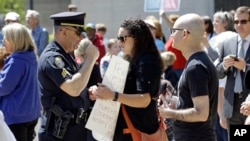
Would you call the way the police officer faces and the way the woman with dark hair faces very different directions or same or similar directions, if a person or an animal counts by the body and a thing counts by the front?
very different directions

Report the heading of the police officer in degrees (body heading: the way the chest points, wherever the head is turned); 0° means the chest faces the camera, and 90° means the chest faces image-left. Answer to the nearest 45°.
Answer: approximately 270°

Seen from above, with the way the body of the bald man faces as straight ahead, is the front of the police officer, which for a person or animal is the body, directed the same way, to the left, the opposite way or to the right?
the opposite way

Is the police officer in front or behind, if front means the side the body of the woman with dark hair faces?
in front

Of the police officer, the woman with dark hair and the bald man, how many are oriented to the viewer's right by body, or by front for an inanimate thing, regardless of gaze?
1

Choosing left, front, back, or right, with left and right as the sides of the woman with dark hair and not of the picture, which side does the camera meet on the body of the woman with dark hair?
left

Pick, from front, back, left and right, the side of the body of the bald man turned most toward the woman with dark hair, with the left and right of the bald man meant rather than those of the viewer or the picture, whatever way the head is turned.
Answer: front

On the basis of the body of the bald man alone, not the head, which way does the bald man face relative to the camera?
to the viewer's left

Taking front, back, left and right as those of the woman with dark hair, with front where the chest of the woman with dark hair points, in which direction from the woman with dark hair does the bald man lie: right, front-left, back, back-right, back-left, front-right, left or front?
back

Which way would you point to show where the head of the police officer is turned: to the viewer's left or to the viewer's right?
to the viewer's right

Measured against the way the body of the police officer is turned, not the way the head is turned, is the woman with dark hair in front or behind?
in front

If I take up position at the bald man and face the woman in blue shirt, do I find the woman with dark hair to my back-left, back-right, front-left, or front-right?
front-left

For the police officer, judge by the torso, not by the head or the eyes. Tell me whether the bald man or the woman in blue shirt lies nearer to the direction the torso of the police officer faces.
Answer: the bald man

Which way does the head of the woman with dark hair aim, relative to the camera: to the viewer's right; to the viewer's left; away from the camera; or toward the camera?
to the viewer's left
